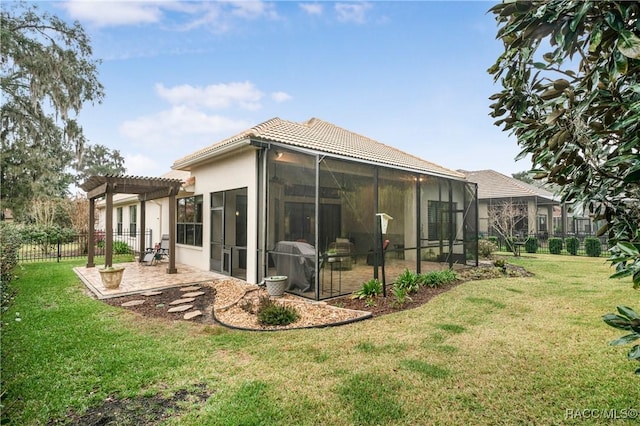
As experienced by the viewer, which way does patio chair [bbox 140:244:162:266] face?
facing the viewer and to the left of the viewer

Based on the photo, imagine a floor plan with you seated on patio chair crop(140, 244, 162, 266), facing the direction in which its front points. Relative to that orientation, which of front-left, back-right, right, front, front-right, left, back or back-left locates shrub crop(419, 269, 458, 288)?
left

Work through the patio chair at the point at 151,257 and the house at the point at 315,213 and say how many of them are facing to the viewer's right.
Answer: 0

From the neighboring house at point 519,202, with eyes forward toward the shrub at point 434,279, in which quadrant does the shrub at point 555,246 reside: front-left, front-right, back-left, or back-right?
front-left

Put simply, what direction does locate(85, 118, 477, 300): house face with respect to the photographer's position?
facing away from the viewer and to the left of the viewer

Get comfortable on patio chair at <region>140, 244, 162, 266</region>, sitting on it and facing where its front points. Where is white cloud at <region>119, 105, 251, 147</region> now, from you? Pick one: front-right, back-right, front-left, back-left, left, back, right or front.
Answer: back-right

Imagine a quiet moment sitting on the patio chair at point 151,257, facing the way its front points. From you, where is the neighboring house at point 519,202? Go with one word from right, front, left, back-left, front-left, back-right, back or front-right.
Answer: back-left

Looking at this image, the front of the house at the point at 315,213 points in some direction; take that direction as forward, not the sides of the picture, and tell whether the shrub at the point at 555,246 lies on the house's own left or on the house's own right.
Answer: on the house's own right

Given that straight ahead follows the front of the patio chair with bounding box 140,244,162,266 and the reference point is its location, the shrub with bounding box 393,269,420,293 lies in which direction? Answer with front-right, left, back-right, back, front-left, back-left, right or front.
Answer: left

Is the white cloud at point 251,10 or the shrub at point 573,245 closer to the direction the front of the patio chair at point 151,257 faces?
the white cloud
